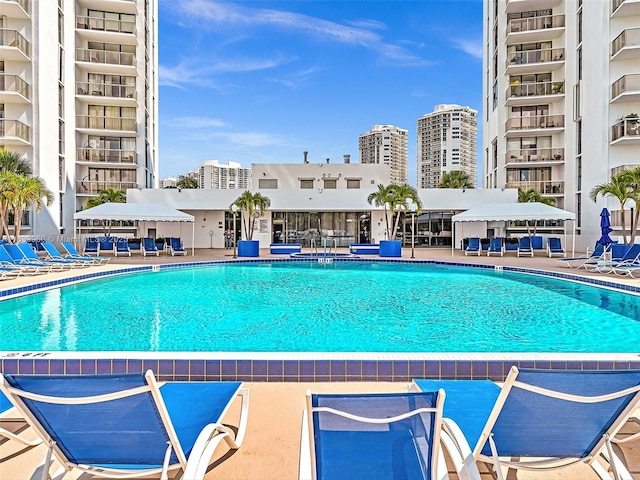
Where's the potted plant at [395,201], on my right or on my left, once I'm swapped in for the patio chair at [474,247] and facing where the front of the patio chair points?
on my right

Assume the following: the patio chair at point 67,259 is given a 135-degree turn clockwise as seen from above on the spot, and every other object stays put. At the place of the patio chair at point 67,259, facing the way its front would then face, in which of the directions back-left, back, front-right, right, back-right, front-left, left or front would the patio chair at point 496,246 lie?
back

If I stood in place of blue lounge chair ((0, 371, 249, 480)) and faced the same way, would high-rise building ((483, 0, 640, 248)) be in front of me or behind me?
in front

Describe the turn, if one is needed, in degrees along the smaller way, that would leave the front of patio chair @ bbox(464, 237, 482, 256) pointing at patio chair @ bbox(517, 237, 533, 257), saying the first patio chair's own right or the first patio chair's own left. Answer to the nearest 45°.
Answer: approximately 90° to the first patio chair's own left

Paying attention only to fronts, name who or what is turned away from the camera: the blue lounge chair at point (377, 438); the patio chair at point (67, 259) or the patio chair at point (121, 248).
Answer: the blue lounge chair

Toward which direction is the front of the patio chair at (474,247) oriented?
toward the camera

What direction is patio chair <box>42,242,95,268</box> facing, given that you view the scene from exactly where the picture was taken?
facing the viewer and to the right of the viewer

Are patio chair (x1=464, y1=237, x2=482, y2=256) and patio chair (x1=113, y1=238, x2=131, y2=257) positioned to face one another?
no

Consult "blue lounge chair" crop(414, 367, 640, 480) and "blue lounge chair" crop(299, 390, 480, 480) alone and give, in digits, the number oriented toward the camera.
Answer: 0

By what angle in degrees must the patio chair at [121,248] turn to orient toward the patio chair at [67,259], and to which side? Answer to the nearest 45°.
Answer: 0° — it already faces it

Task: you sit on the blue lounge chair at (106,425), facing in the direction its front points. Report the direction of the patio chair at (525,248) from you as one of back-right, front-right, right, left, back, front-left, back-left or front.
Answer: front

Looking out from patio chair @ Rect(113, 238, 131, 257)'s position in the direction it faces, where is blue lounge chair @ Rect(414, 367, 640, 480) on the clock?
The blue lounge chair is roughly at 12 o'clock from the patio chair.

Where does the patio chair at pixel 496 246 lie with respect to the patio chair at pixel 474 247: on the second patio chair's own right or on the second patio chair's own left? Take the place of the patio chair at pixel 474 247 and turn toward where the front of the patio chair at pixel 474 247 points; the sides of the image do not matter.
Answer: on the second patio chair's own left

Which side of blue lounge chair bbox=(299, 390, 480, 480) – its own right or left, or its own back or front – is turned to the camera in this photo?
back

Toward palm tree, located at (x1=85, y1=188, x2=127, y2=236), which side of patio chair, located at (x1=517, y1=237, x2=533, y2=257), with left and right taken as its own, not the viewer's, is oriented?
right

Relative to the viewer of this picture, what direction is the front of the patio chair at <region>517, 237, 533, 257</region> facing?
facing the viewer

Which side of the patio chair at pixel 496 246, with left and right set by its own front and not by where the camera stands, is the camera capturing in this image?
front
